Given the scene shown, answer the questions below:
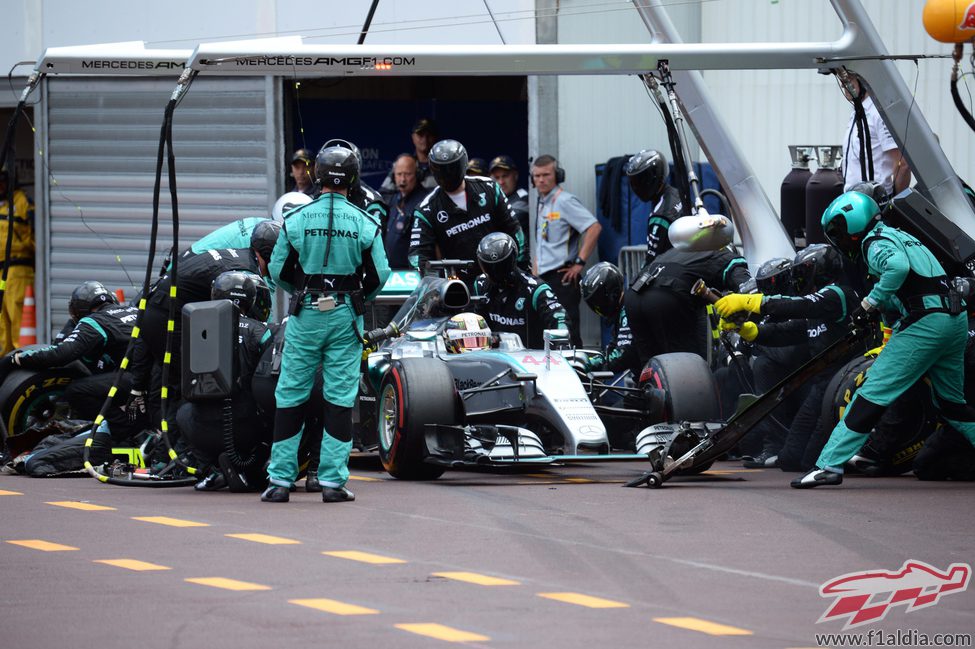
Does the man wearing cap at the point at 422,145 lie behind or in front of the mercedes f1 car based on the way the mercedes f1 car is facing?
behind

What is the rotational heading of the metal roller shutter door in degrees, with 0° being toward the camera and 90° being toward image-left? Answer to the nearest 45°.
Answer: approximately 0°

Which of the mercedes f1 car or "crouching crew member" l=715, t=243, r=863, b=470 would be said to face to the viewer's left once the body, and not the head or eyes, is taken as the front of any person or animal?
the crouching crew member

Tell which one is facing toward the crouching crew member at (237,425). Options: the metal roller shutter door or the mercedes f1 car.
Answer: the metal roller shutter door

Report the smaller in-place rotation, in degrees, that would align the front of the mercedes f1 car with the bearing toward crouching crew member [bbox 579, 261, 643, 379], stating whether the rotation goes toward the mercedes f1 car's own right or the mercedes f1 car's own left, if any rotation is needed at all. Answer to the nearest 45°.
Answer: approximately 90° to the mercedes f1 car's own left

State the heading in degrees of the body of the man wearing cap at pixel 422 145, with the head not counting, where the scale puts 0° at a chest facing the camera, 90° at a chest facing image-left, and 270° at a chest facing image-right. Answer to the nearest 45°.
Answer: approximately 0°

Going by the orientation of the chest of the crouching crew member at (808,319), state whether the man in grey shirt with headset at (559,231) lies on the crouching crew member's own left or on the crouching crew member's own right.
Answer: on the crouching crew member's own right

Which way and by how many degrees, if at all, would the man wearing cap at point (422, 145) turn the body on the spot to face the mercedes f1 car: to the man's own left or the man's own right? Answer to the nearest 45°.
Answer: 0° — they already face it

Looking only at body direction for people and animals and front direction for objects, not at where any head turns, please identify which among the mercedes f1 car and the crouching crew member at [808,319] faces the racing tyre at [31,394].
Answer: the crouching crew member

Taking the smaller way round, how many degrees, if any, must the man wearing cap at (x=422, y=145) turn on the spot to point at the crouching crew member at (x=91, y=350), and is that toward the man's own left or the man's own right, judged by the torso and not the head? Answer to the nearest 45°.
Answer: approximately 45° to the man's own right

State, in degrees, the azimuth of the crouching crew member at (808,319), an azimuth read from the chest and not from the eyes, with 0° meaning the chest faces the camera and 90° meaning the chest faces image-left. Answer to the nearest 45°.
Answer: approximately 90°
